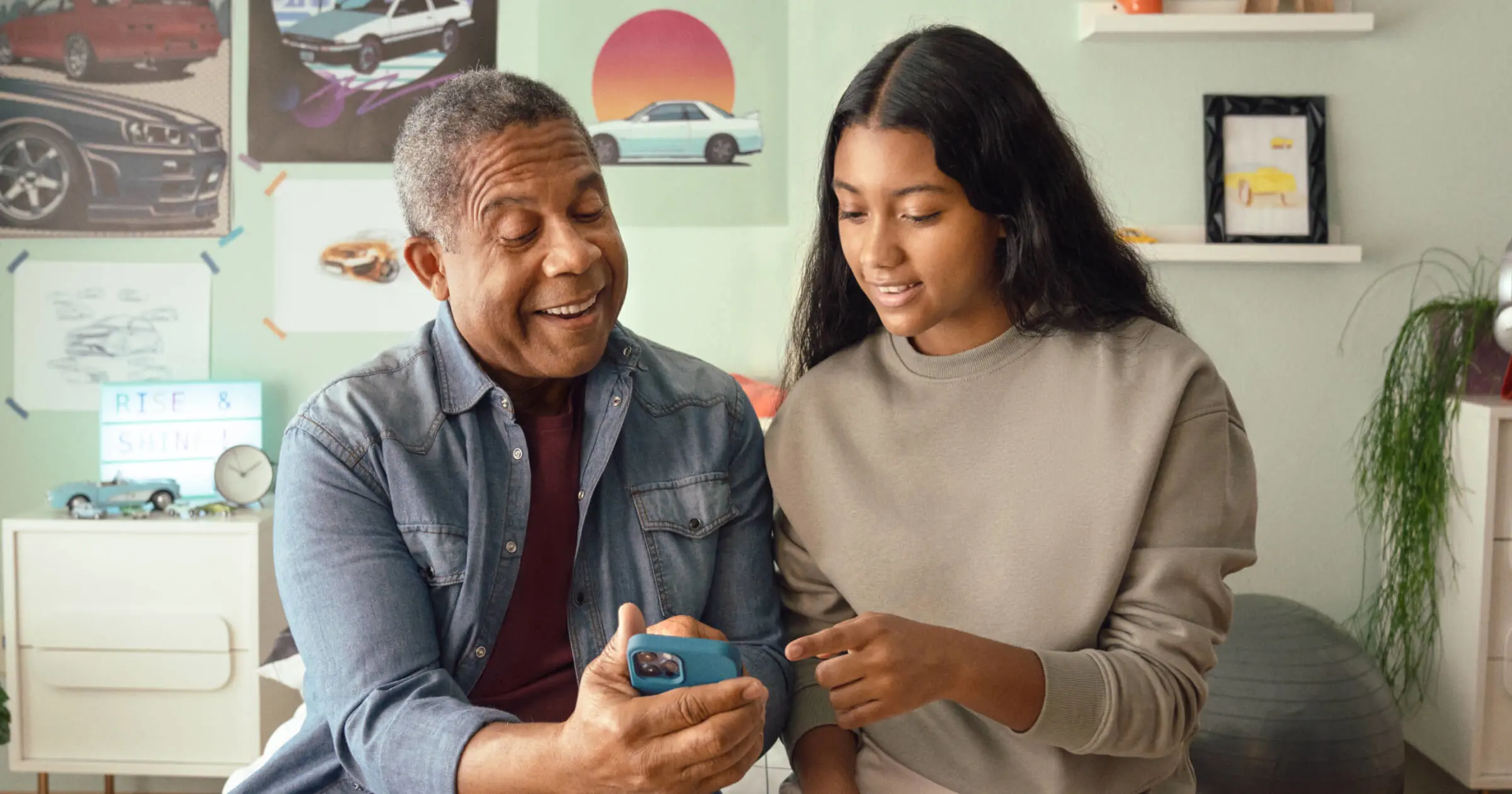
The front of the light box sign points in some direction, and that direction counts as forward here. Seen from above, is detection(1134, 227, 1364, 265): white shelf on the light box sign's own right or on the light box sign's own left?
on the light box sign's own left

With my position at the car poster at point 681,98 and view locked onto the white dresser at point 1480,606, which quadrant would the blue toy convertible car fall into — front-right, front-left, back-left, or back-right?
back-right

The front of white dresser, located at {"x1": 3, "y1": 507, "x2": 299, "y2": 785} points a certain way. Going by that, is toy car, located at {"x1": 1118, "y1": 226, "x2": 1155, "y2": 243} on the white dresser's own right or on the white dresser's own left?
on the white dresser's own left

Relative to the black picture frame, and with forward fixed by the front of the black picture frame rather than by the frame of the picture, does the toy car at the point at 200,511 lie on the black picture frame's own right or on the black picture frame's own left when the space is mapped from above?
on the black picture frame's own right

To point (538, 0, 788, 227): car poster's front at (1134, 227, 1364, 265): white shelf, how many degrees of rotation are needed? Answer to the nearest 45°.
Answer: approximately 90° to its left
